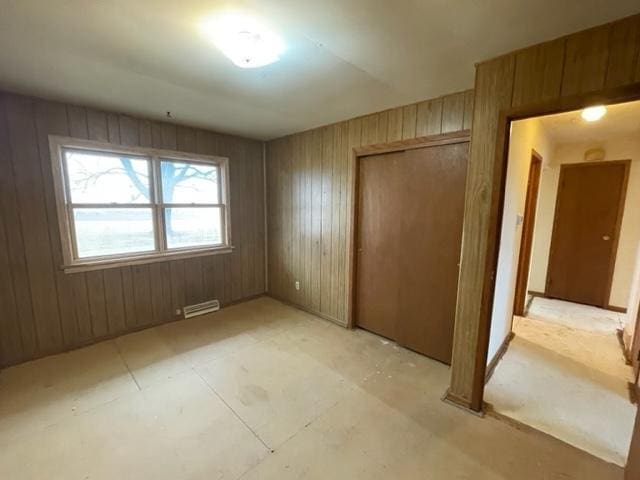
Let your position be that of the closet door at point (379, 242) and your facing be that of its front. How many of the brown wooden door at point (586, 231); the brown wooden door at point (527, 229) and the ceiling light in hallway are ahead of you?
0

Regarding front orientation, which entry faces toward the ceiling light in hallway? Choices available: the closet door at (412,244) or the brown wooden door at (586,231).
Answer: the brown wooden door

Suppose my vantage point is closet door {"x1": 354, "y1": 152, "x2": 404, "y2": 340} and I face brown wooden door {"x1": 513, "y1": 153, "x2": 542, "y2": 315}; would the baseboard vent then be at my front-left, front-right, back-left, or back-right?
back-left

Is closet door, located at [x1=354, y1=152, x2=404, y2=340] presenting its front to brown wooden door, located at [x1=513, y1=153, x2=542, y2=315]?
no

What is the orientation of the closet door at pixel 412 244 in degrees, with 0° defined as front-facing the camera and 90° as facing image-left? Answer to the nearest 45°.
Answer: approximately 45°

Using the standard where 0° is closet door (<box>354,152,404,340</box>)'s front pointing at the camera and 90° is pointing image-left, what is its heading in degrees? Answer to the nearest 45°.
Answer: approximately 45°

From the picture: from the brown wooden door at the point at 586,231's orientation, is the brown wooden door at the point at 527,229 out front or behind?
out front

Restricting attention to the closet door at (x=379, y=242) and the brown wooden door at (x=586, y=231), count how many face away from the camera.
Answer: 0

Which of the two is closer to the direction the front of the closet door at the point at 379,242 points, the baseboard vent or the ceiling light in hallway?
the baseboard vent

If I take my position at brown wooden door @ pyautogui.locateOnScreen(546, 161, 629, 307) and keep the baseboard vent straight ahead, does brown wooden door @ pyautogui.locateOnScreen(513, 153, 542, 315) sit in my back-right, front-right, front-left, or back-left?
front-left

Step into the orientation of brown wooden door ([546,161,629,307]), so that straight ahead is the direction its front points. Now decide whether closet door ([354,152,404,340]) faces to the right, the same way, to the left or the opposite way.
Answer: the same way

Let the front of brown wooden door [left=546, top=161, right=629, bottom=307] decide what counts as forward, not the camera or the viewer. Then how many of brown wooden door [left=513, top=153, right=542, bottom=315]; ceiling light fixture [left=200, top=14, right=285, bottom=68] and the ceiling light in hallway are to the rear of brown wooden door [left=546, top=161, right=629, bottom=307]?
0

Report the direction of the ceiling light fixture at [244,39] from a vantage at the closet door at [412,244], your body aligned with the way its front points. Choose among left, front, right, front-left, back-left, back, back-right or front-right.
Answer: front

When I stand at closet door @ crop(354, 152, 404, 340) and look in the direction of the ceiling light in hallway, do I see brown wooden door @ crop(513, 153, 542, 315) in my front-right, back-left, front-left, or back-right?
front-left

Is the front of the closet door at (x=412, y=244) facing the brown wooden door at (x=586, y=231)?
no

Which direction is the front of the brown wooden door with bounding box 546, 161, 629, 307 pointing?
toward the camera

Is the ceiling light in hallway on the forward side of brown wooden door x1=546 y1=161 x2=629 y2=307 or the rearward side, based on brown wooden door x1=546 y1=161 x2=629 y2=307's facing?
on the forward side

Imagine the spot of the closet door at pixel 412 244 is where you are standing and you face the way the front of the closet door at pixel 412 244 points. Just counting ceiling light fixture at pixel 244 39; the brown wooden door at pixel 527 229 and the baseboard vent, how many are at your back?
1
